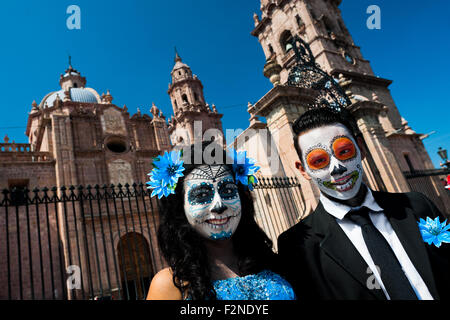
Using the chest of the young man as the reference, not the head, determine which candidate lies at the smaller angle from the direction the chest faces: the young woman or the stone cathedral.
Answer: the young woman

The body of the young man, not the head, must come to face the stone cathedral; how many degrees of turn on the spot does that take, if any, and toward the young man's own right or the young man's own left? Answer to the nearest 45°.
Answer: approximately 135° to the young man's own right

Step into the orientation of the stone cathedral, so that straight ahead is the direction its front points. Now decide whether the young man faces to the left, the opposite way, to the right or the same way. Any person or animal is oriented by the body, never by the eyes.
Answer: to the right

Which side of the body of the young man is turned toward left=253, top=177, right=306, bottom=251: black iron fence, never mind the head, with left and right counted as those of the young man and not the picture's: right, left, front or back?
back

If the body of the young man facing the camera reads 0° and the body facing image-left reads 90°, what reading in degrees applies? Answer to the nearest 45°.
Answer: approximately 0°

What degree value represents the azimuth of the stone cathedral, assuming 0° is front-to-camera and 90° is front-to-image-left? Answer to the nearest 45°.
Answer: approximately 270°

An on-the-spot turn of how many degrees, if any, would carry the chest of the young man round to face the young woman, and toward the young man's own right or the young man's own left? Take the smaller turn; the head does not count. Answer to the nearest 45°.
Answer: approximately 45° to the young man's own right

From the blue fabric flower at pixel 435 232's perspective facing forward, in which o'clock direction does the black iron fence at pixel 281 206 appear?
The black iron fence is roughly at 5 o'clock from the blue fabric flower.
